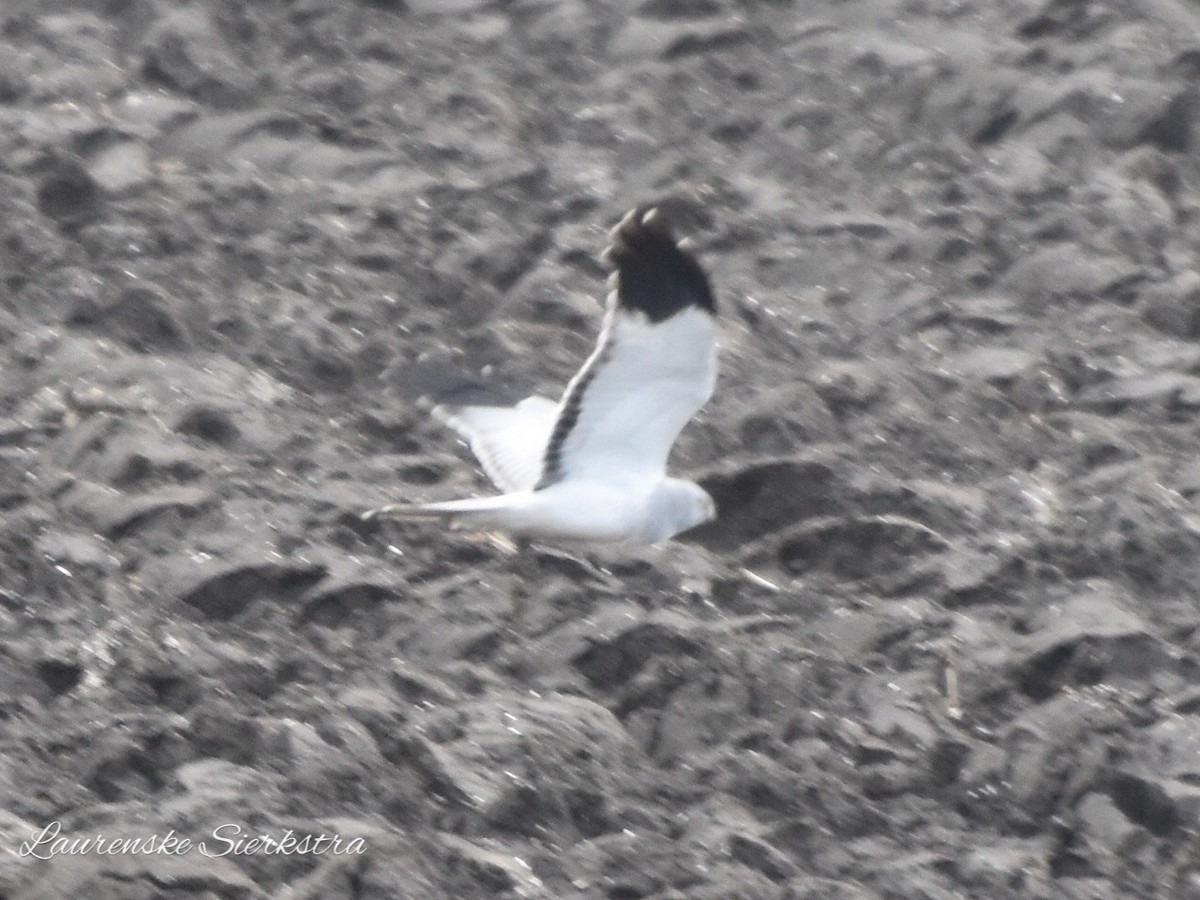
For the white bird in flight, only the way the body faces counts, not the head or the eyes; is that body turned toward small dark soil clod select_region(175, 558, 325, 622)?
no

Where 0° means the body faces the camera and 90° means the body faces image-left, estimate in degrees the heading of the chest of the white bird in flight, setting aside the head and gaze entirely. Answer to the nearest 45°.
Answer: approximately 270°

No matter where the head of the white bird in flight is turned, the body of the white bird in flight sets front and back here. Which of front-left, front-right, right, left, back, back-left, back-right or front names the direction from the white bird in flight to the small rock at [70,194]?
back-left
